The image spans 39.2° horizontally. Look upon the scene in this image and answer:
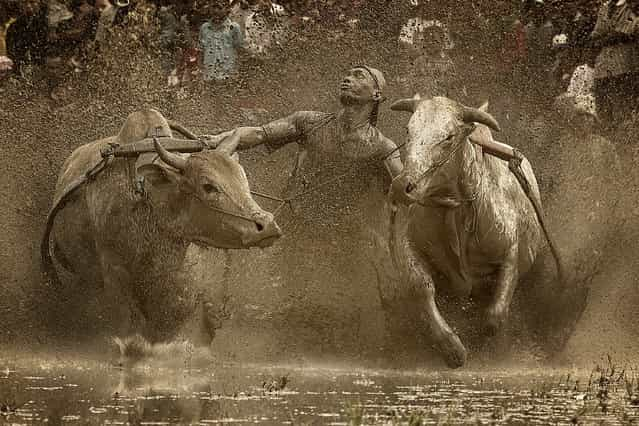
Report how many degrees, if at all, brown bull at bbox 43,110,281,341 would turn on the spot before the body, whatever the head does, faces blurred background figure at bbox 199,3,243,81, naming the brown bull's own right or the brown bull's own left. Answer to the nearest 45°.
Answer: approximately 135° to the brown bull's own left

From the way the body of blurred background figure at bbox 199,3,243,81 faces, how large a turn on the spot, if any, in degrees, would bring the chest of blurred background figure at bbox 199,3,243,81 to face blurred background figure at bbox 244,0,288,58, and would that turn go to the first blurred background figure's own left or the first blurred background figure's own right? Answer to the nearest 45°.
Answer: approximately 90° to the first blurred background figure's own left

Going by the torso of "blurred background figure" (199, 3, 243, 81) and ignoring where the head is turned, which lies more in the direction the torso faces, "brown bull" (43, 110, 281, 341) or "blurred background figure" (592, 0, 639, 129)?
the brown bull

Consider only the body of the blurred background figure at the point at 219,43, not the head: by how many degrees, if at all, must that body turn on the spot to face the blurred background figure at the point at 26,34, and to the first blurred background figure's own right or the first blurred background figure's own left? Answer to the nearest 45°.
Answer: approximately 90° to the first blurred background figure's own right

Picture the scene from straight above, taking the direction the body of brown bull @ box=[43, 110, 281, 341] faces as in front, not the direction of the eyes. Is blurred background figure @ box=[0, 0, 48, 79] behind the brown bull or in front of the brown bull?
behind

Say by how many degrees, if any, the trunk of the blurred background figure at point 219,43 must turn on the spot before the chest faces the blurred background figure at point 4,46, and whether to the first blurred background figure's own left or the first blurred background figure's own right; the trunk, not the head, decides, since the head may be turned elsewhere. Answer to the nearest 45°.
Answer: approximately 90° to the first blurred background figure's own right

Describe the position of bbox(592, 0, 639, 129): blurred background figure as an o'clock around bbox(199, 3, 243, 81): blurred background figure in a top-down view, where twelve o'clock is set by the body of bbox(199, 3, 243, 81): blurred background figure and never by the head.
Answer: bbox(592, 0, 639, 129): blurred background figure is roughly at 9 o'clock from bbox(199, 3, 243, 81): blurred background figure.
